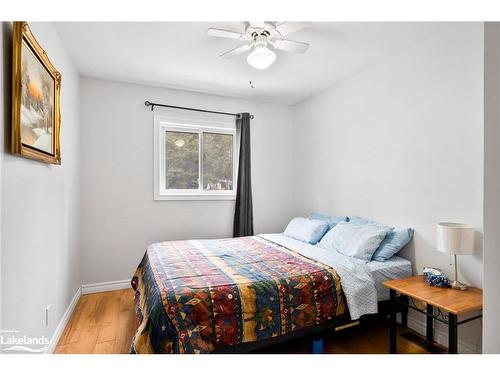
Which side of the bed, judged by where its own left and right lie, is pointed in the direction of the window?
right

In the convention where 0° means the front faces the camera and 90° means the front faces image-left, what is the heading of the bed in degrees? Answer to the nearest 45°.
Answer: approximately 45°

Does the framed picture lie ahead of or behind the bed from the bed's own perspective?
ahead

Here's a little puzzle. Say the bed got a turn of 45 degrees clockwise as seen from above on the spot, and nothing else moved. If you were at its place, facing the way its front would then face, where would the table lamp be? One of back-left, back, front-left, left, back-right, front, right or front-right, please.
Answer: back

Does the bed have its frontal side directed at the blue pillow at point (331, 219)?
no

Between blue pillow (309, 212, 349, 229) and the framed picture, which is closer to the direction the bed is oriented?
the framed picture

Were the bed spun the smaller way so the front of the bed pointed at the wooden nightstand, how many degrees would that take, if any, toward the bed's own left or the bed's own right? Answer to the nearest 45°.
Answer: approximately 135° to the bed's own left

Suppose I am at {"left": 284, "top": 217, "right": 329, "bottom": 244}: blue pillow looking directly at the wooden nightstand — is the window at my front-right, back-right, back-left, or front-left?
back-right

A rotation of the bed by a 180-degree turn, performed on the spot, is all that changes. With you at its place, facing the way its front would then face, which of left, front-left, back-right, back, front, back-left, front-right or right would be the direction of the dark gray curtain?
front-left
